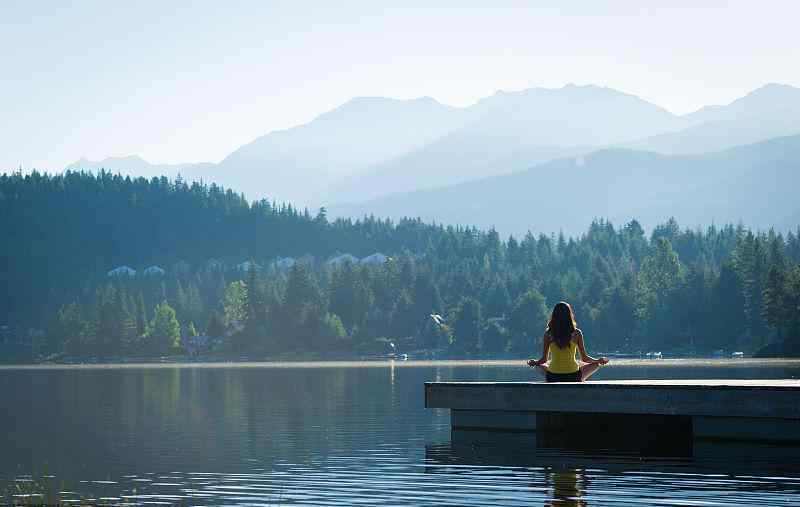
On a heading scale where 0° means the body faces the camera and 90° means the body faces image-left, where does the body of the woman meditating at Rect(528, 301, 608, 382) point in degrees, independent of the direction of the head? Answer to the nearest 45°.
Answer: approximately 180°

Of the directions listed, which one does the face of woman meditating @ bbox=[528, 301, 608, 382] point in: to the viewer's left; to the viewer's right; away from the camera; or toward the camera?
away from the camera
